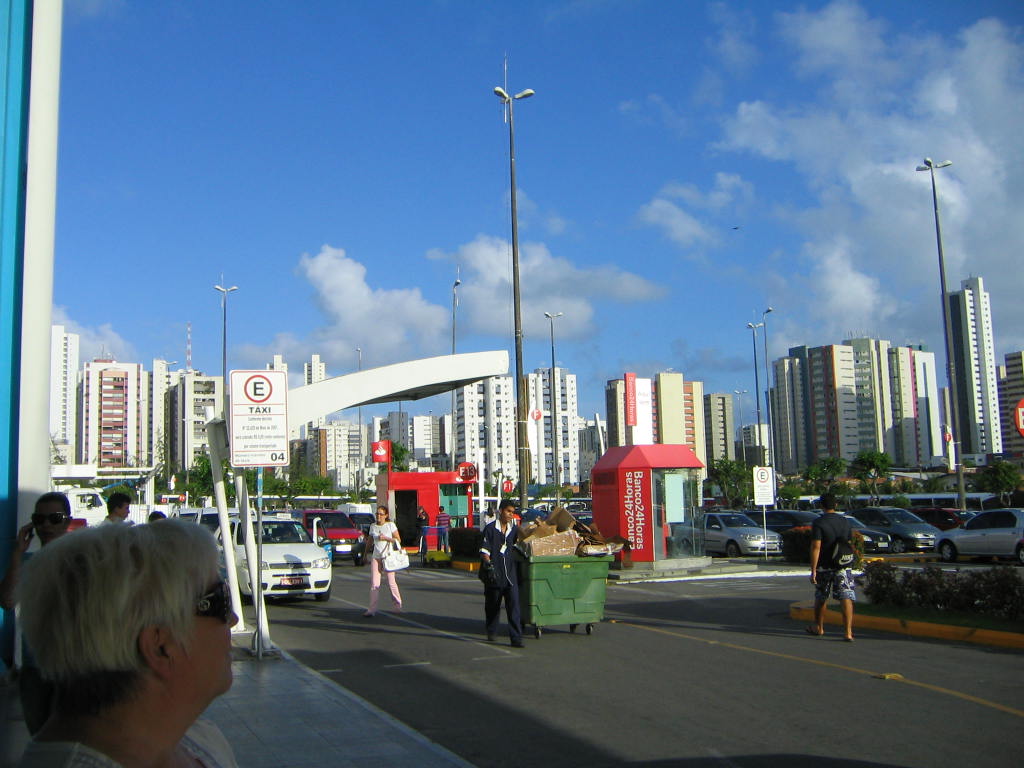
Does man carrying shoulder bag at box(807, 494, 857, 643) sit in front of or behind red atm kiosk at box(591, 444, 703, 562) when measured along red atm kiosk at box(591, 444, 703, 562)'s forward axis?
in front

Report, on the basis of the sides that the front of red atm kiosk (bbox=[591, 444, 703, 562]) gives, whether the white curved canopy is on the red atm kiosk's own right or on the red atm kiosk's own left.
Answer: on the red atm kiosk's own right

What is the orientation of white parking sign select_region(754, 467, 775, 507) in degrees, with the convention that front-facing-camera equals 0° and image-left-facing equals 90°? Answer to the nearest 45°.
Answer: approximately 0°

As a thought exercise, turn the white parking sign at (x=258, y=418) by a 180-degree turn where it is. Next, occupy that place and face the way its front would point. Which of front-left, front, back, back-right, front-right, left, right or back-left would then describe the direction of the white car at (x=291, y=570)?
front

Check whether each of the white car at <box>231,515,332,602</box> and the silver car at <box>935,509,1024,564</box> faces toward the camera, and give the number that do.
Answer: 1

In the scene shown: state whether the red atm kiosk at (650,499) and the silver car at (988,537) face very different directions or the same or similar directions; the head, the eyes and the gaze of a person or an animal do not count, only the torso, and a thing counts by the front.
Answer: very different directions

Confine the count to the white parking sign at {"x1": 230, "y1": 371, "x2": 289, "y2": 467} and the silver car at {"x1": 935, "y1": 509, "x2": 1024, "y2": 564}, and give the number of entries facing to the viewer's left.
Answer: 1

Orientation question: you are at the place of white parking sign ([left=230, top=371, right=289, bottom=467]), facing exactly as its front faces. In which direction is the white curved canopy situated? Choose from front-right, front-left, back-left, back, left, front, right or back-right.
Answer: back-left

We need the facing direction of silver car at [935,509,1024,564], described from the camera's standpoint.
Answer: facing to the left of the viewer

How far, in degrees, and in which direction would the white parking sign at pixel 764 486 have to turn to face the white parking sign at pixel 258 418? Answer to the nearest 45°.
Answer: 0° — it already faces it

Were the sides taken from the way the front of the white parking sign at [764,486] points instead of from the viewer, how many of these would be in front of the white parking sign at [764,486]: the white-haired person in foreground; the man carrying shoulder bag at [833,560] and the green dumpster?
3

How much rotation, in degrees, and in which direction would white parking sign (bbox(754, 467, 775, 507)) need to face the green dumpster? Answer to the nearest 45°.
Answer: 0° — it already faces it
